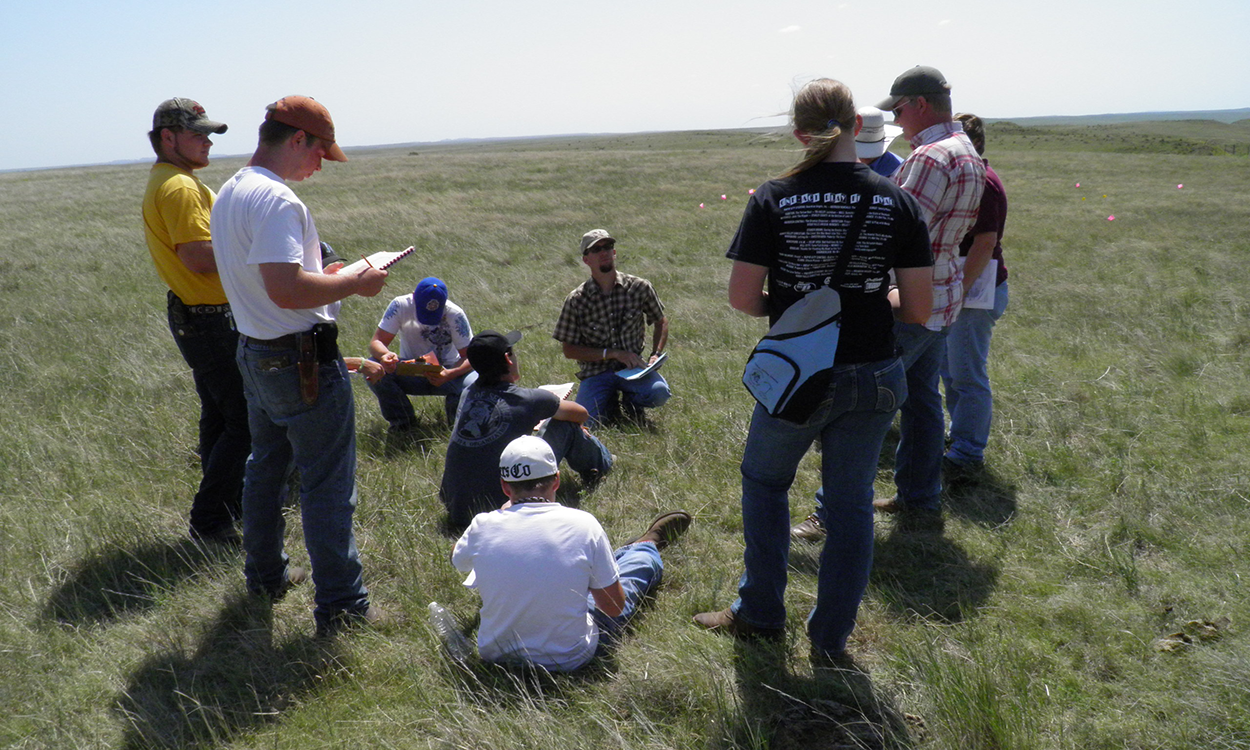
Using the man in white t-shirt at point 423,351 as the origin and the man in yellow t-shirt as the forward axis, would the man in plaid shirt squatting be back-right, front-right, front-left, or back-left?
back-left

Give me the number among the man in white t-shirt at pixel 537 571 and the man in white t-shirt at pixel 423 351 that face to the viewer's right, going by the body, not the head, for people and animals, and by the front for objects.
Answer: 0

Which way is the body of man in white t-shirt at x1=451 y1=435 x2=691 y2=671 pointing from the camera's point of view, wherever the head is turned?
away from the camera

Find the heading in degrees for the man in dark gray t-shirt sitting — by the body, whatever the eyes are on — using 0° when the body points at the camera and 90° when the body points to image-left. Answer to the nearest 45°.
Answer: approximately 225°

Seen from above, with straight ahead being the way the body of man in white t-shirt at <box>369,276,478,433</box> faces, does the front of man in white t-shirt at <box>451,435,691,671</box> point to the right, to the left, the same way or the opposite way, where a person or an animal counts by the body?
the opposite way

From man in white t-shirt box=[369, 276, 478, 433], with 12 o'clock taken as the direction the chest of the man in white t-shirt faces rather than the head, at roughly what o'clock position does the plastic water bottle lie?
The plastic water bottle is roughly at 12 o'clock from the man in white t-shirt.

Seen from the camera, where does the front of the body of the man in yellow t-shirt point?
to the viewer's right

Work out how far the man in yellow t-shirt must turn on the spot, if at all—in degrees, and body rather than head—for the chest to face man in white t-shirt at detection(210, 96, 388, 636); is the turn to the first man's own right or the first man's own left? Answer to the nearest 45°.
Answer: approximately 90° to the first man's own right

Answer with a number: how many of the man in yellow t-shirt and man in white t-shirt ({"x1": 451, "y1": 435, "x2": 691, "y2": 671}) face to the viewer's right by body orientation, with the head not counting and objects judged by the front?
1

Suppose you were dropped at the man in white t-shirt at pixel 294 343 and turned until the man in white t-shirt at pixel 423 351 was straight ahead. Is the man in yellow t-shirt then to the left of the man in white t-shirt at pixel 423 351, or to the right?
left

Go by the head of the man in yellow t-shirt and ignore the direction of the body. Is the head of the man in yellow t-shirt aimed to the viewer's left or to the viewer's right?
to the viewer's right

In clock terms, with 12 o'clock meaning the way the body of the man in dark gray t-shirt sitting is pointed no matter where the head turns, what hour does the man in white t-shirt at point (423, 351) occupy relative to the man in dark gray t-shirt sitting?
The man in white t-shirt is roughly at 10 o'clock from the man in dark gray t-shirt sitting.

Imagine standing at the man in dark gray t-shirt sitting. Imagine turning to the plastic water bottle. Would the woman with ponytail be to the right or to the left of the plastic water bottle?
left
